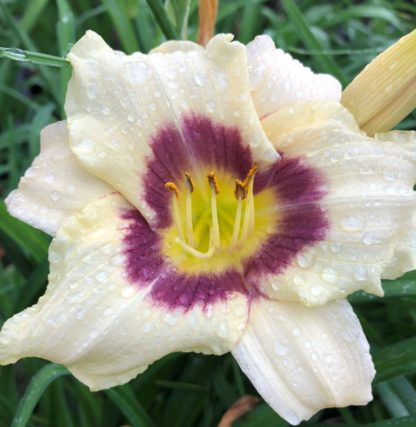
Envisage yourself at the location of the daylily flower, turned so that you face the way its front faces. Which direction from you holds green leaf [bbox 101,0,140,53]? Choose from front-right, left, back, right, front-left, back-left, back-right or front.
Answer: back

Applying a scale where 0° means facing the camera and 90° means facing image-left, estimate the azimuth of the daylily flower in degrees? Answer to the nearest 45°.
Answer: approximately 0°

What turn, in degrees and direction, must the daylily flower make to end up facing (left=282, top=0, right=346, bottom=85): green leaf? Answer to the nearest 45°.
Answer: approximately 135° to its left
